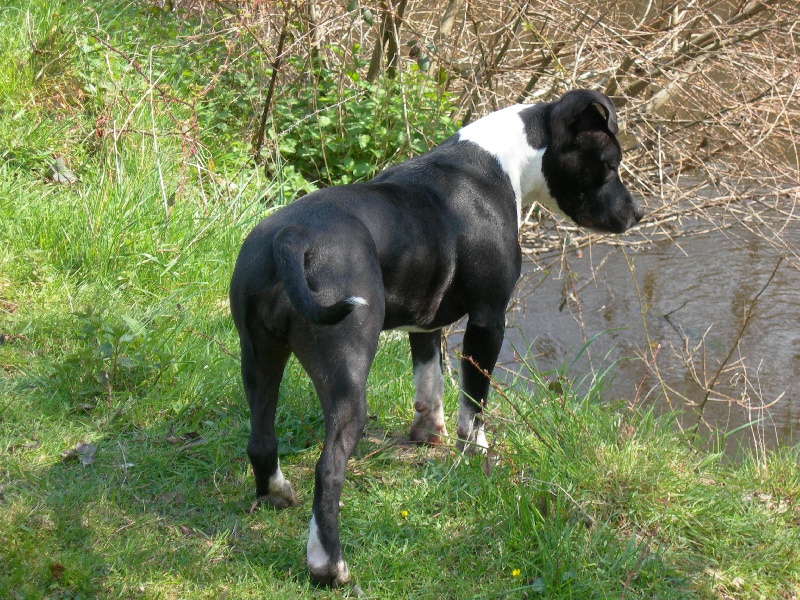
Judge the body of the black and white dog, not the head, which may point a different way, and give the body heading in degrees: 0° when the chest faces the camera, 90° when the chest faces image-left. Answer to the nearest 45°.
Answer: approximately 225°

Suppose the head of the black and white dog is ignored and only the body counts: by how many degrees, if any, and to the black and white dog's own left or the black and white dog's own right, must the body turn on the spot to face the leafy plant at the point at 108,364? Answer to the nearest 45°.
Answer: approximately 135° to the black and white dog's own left

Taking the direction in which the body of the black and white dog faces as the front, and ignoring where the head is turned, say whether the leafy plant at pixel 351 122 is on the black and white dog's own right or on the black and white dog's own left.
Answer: on the black and white dog's own left

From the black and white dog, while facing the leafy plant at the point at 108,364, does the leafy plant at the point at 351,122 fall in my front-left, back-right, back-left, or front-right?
front-right
